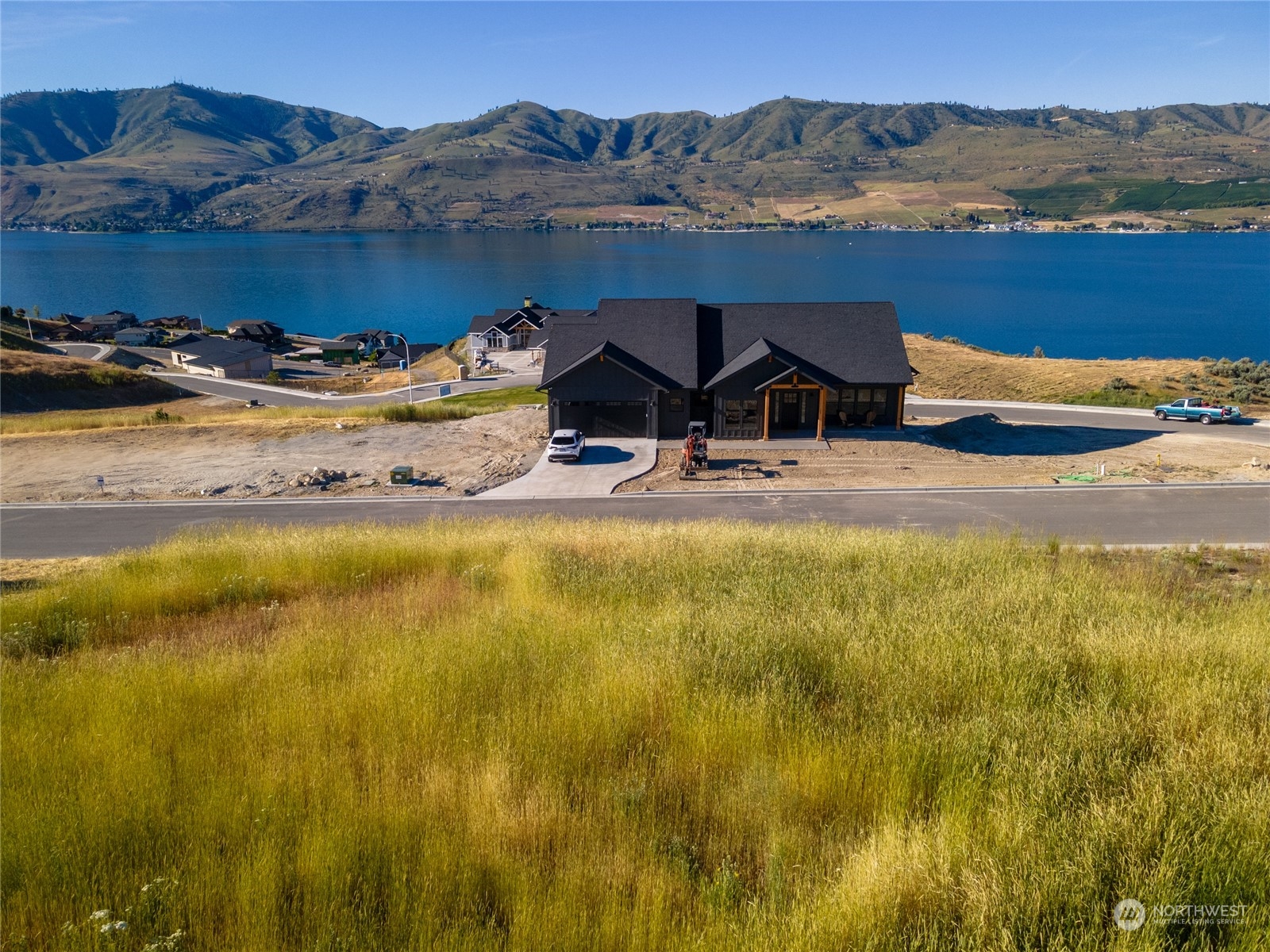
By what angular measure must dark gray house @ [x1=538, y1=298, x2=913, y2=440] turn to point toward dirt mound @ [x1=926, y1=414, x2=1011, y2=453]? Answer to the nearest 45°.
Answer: approximately 90° to its left

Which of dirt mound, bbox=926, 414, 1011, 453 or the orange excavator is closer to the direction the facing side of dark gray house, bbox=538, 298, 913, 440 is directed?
the orange excavator

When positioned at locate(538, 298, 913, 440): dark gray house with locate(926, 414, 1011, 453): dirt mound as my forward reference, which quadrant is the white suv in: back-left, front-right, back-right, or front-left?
back-right

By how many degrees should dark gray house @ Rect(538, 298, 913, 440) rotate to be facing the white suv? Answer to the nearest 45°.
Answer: approximately 45° to its right

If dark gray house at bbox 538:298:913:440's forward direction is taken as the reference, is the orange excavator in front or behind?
in front

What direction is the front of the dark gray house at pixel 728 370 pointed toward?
toward the camera
